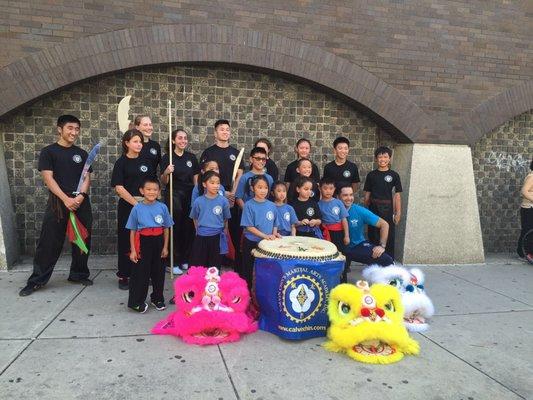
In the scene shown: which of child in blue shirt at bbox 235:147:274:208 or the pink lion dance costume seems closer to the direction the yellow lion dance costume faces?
the pink lion dance costume

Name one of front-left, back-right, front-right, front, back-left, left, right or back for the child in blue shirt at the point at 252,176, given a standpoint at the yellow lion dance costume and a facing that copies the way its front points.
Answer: back-right

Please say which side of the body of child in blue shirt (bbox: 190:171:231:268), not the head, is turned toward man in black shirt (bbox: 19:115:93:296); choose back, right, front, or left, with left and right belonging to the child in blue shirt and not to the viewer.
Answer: right

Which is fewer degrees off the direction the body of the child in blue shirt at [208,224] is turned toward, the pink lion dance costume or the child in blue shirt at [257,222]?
the pink lion dance costume

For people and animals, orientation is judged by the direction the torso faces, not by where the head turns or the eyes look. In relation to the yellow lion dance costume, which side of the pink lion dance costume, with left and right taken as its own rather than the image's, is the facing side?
left

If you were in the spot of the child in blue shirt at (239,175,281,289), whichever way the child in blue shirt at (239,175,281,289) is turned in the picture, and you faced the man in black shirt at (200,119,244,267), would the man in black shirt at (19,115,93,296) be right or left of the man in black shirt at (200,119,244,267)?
left
